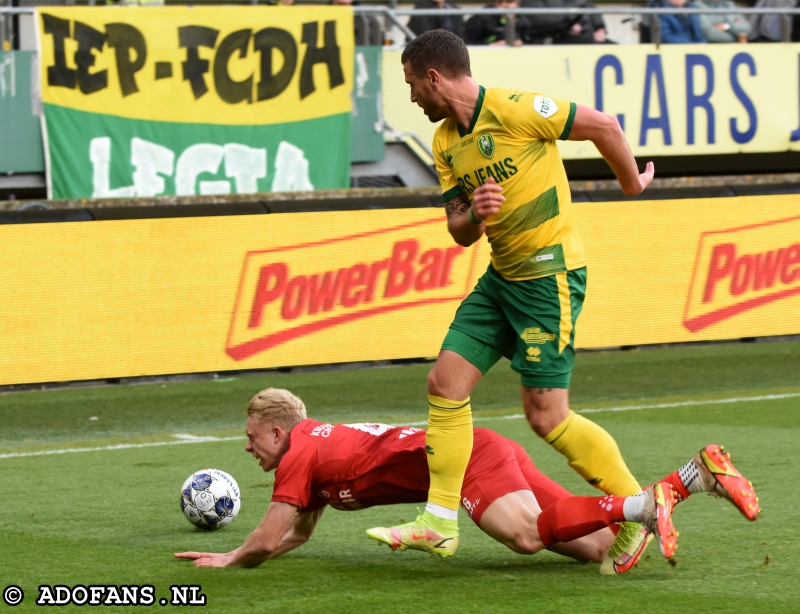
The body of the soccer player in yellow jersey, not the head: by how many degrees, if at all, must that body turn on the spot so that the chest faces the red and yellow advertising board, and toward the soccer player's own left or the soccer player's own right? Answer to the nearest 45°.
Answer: approximately 135° to the soccer player's own right

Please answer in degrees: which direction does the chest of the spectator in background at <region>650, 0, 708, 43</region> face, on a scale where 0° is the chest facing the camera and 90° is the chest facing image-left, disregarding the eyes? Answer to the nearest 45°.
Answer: approximately 0°

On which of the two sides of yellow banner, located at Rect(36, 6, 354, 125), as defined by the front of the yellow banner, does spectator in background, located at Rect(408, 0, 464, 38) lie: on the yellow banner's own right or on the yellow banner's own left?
on the yellow banner's own left

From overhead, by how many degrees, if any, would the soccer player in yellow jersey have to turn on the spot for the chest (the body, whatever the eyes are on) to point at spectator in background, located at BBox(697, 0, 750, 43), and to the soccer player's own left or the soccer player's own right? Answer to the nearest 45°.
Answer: approximately 135° to the soccer player's own right

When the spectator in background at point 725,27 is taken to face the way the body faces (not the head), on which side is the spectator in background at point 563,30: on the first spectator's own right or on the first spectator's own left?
on the first spectator's own right

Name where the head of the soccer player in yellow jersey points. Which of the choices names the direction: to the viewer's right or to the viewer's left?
to the viewer's left

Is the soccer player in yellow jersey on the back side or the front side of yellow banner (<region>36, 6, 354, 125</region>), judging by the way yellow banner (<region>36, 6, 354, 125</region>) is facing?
on the front side

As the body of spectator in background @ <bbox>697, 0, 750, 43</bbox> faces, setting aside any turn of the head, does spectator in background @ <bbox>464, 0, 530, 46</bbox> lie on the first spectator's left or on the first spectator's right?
on the first spectator's right

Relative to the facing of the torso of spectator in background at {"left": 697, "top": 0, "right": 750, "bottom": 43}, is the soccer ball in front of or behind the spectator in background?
in front

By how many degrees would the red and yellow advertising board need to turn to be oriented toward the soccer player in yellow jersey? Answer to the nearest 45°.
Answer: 0° — it already faces them
